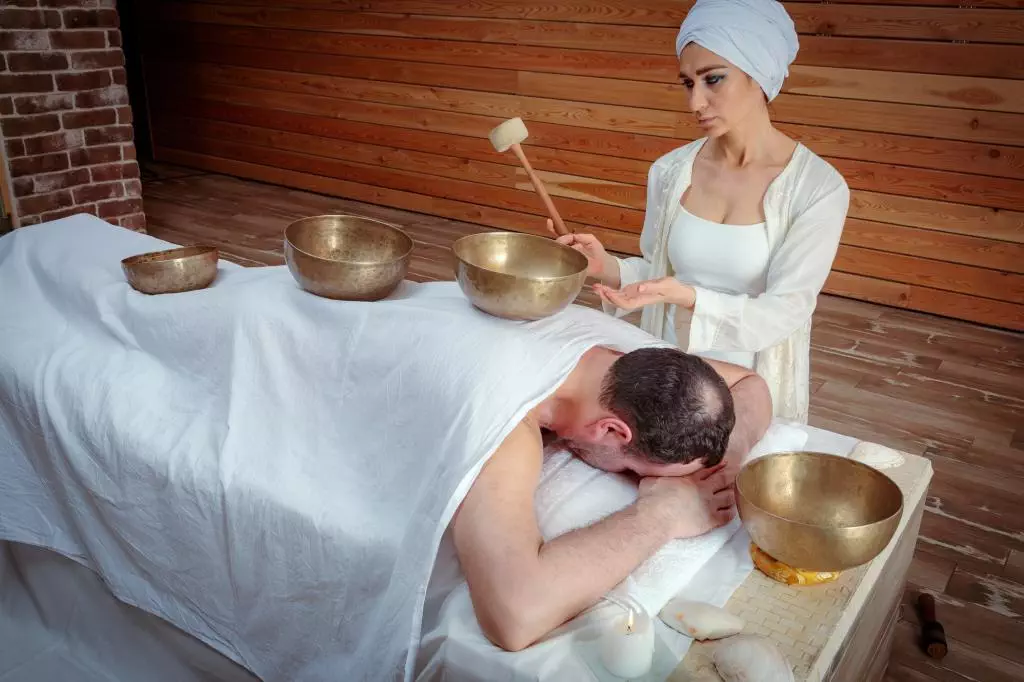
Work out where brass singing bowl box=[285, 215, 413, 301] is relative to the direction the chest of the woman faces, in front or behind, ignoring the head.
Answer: in front

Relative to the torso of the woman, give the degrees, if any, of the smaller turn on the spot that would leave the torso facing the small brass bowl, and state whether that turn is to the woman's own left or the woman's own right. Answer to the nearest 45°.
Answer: approximately 45° to the woman's own right

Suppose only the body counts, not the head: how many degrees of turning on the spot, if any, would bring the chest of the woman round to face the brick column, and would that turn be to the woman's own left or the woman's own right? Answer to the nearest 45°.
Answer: approximately 90° to the woman's own right

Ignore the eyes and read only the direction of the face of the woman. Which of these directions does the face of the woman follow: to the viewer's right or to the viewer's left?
to the viewer's left

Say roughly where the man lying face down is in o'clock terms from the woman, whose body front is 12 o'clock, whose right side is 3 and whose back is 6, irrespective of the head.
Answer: The man lying face down is roughly at 11 o'clock from the woman.

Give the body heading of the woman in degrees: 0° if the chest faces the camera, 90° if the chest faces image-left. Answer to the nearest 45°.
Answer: approximately 45°

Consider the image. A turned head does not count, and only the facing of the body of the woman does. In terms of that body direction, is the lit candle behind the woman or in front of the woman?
in front

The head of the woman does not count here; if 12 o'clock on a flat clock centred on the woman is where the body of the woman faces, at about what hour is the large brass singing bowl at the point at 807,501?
The large brass singing bowl is roughly at 10 o'clock from the woman.
